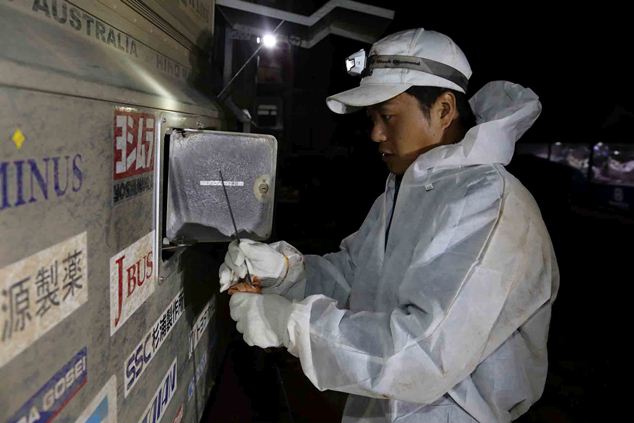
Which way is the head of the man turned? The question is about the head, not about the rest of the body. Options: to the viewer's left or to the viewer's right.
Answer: to the viewer's left

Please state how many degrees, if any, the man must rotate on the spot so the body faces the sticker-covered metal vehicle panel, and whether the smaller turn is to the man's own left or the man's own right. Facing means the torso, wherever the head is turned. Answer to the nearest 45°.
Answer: approximately 45° to the man's own left

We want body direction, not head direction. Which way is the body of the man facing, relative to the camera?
to the viewer's left
